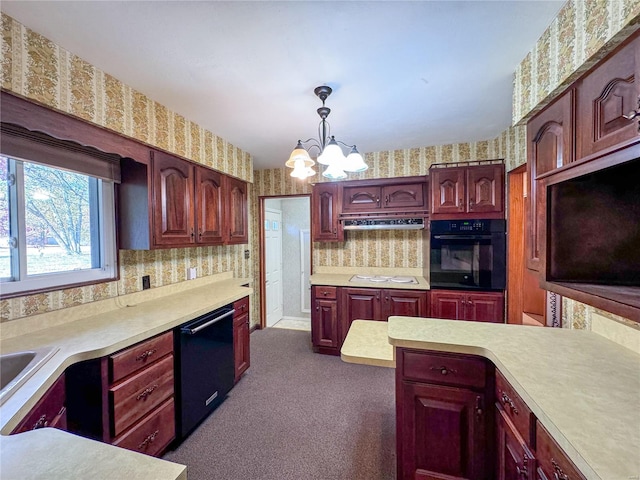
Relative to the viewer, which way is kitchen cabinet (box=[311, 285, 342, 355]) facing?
toward the camera

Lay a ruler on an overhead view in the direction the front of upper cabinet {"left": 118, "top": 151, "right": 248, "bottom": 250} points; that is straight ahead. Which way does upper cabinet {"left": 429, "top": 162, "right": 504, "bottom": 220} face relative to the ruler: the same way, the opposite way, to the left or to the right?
to the right

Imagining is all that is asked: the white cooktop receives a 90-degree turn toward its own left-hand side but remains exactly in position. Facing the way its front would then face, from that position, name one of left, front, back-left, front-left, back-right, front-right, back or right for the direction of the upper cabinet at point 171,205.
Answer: back-right

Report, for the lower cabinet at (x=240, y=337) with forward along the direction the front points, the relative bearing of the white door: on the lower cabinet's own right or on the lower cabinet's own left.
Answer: on the lower cabinet's own left

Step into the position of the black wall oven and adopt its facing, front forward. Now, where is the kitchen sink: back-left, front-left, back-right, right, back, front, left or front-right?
front-right

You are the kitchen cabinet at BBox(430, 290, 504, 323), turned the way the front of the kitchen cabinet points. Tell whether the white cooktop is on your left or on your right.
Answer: on your right

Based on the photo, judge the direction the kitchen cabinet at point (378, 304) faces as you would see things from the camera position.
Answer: facing the viewer

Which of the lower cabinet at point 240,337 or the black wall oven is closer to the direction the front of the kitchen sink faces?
the black wall oven

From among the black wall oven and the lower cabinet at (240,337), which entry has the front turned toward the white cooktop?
the lower cabinet

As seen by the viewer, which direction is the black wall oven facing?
toward the camera
